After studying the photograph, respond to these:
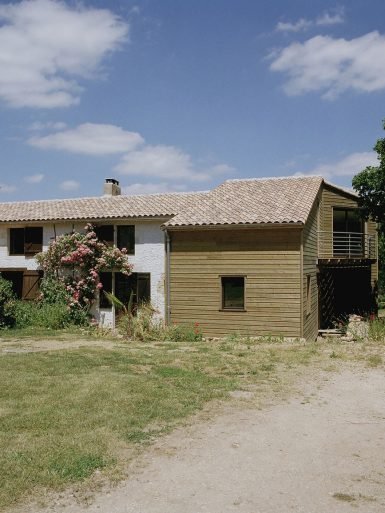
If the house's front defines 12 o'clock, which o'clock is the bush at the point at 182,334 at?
The bush is roughly at 1 o'clock from the house.

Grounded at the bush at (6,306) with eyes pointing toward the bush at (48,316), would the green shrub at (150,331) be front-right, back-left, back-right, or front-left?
front-right

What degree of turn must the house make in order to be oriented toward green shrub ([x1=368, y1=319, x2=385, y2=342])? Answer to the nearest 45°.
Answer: approximately 45° to its left

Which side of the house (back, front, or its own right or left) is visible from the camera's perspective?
front
